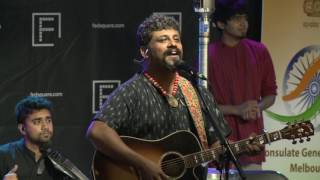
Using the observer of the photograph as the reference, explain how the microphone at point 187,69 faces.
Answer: facing to the left of the viewer

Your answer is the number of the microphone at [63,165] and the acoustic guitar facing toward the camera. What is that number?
1

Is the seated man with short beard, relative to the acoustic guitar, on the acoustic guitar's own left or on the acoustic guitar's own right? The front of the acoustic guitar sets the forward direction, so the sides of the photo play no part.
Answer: on the acoustic guitar's own right

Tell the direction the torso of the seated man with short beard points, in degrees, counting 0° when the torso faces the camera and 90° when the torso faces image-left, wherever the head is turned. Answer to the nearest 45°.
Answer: approximately 315°

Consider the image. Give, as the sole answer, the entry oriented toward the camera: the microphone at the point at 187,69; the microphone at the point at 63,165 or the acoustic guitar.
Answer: the acoustic guitar

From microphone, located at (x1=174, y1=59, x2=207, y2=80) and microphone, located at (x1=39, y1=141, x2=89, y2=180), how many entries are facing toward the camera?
0

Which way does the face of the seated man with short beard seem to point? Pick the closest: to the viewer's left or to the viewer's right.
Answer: to the viewer's right

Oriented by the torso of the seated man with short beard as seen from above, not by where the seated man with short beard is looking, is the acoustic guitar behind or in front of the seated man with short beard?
in front
